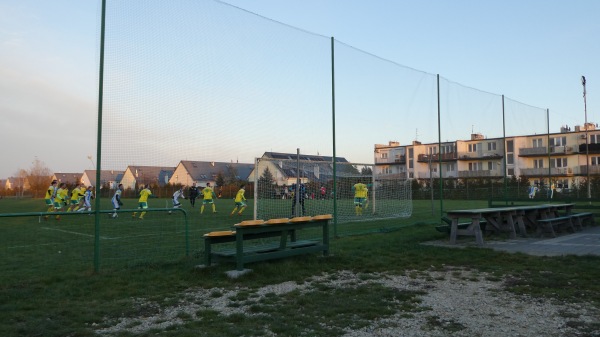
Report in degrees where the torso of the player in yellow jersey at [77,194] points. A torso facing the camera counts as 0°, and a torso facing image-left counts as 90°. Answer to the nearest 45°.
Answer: approximately 270°

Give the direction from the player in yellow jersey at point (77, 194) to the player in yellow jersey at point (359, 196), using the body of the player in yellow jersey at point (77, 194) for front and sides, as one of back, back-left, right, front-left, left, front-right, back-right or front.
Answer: front-right

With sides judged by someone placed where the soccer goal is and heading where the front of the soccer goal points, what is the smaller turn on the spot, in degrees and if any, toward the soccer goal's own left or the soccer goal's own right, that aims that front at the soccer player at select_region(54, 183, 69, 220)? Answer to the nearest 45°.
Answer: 0° — it already faces them

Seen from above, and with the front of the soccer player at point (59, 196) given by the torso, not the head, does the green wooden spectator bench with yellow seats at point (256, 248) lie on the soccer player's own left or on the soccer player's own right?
on the soccer player's own right

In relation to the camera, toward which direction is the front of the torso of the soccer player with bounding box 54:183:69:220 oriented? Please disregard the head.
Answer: to the viewer's right
